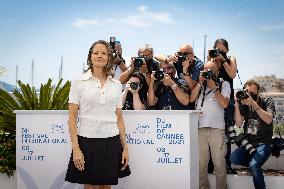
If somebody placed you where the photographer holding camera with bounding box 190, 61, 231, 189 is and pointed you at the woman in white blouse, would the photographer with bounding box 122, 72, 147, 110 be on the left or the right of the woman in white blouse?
right

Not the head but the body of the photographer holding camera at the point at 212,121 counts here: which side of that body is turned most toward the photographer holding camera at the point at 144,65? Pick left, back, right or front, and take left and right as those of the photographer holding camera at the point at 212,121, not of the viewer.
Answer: right

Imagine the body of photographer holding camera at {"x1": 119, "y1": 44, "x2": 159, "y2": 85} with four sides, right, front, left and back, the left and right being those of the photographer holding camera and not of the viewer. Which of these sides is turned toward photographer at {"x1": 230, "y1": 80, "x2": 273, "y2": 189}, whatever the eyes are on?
left

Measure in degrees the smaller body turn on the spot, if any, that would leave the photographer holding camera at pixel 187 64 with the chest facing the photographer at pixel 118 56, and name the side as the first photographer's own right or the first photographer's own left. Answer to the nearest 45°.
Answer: approximately 45° to the first photographer's own right

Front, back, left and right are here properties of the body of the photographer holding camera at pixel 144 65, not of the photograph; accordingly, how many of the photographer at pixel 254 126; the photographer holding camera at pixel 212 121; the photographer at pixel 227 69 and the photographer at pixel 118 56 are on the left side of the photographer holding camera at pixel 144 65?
3
